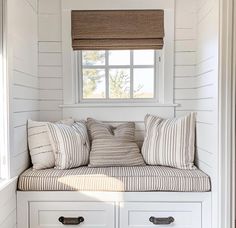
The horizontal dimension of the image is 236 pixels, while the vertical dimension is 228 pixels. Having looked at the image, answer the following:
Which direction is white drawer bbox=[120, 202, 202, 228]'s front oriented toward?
toward the camera

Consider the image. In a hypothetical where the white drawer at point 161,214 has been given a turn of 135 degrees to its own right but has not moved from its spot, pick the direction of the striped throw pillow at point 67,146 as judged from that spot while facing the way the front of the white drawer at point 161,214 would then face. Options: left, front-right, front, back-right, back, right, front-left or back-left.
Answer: front-left

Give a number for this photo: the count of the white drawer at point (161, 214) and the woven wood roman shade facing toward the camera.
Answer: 2

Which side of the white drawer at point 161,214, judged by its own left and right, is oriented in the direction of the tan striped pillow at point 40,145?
right

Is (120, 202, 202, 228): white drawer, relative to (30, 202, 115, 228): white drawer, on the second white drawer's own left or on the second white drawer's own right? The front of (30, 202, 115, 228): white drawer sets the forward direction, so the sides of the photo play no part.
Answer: on the second white drawer's own left

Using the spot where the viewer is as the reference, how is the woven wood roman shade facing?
facing the viewer

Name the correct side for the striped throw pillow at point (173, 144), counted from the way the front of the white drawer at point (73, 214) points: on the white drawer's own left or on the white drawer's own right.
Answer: on the white drawer's own left

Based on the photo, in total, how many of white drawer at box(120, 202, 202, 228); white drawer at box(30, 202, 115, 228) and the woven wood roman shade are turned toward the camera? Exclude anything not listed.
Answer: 3
